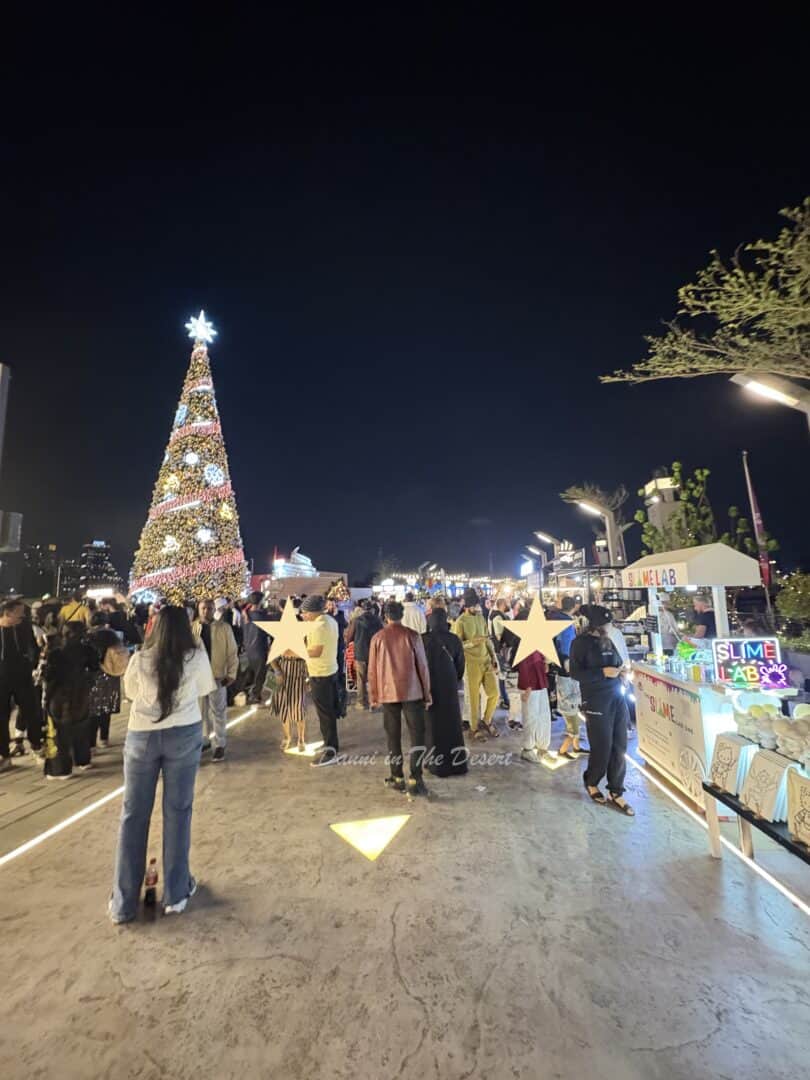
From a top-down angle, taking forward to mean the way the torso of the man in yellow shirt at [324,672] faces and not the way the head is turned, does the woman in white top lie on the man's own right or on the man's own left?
on the man's own left

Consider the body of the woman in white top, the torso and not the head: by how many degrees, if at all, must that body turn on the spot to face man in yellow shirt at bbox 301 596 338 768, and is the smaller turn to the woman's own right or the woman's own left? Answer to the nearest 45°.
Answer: approximately 45° to the woman's own right

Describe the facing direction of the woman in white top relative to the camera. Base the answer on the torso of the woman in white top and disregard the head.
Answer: away from the camera

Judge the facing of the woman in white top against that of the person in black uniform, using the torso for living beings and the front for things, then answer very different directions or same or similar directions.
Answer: very different directions

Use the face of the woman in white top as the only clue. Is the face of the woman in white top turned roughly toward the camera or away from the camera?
away from the camera

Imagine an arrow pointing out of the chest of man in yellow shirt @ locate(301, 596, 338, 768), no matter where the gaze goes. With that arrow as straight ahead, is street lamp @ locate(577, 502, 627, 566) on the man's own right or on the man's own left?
on the man's own right

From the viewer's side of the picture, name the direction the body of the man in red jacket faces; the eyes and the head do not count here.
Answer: away from the camera

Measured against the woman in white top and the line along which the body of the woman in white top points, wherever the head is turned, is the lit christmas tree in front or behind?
in front

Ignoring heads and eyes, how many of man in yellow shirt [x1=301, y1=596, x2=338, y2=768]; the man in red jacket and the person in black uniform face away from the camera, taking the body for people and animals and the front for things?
1

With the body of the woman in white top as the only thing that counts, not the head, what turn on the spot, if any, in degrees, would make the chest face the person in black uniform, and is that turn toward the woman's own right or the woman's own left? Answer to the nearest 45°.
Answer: approximately 90° to the woman's own right

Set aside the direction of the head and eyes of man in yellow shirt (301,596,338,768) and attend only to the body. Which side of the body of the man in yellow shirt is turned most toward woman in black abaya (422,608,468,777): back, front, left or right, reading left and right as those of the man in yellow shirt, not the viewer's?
back

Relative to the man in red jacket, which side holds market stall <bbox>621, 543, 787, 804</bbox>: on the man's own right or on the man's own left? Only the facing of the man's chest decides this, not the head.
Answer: on the man's own right

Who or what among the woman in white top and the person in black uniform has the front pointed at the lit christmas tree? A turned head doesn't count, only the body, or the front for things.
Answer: the woman in white top

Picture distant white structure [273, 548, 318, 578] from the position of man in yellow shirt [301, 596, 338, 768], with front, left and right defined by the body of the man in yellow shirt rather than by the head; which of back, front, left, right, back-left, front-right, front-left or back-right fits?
right

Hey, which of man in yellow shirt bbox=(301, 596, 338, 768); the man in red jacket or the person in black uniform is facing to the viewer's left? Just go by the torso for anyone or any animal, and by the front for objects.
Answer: the man in yellow shirt
